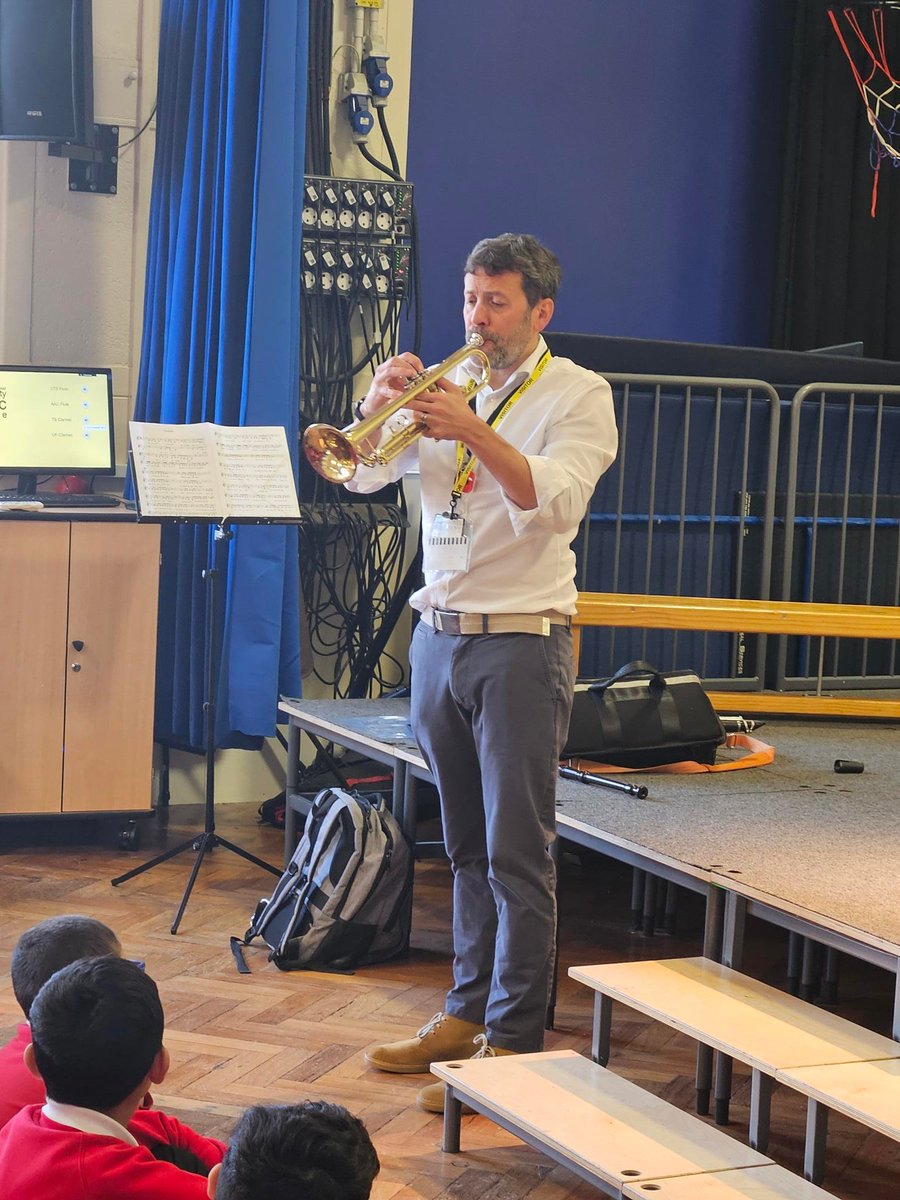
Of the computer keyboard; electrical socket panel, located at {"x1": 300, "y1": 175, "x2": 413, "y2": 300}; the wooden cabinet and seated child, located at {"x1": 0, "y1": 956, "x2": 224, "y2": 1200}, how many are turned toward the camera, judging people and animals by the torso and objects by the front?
3

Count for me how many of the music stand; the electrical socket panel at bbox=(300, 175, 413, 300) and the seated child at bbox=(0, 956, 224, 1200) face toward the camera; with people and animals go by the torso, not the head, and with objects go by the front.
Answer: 2

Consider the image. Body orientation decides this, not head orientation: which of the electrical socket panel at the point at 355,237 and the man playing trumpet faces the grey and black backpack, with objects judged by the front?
the electrical socket panel

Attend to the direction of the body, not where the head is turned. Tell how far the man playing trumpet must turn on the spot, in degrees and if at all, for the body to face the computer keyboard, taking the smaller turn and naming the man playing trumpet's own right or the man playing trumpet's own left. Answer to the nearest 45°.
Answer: approximately 90° to the man playing trumpet's own right

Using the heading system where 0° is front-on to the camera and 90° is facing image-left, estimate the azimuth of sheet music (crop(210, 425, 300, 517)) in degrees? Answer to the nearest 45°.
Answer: approximately 0°

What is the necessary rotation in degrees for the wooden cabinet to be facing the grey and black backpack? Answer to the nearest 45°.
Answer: approximately 45° to its left

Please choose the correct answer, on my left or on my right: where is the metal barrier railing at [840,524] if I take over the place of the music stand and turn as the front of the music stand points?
on my left

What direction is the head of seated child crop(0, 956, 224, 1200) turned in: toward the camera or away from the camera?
away from the camera

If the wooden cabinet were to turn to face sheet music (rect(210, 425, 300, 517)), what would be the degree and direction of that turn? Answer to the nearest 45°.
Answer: approximately 45° to its left
